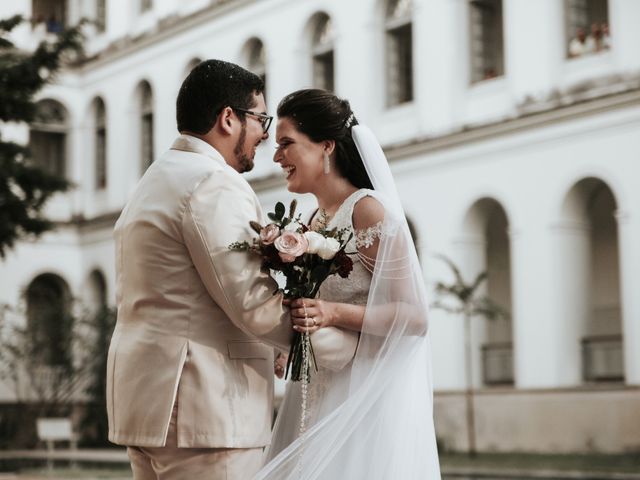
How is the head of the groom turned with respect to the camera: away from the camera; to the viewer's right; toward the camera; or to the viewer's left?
to the viewer's right

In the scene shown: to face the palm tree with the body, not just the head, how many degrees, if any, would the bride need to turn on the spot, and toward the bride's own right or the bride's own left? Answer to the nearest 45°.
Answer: approximately 90° to the bride's own right

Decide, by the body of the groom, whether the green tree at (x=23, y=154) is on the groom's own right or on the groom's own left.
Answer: on the groom's own left

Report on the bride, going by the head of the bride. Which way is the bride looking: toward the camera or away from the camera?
toward the camera

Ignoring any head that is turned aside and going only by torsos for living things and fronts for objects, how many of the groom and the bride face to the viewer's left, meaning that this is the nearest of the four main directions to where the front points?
1

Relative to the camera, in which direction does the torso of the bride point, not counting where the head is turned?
to the viewer's left

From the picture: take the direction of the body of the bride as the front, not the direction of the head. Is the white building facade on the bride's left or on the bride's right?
on the bride's right

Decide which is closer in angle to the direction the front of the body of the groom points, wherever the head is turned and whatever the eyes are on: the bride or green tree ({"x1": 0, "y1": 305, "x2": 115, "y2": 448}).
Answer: the bride

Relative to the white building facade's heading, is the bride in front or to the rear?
in front

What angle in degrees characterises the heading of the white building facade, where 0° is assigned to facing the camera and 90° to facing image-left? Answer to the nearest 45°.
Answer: approximately 45°

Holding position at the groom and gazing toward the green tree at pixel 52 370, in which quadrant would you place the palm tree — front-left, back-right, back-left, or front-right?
front-right

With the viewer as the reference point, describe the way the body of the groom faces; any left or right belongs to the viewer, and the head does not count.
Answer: facing away from the viewer and to the right of the viewer

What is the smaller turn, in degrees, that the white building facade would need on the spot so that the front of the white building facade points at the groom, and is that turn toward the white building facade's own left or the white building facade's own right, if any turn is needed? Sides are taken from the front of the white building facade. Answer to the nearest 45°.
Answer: approximately 45° to the white building facade's own left
